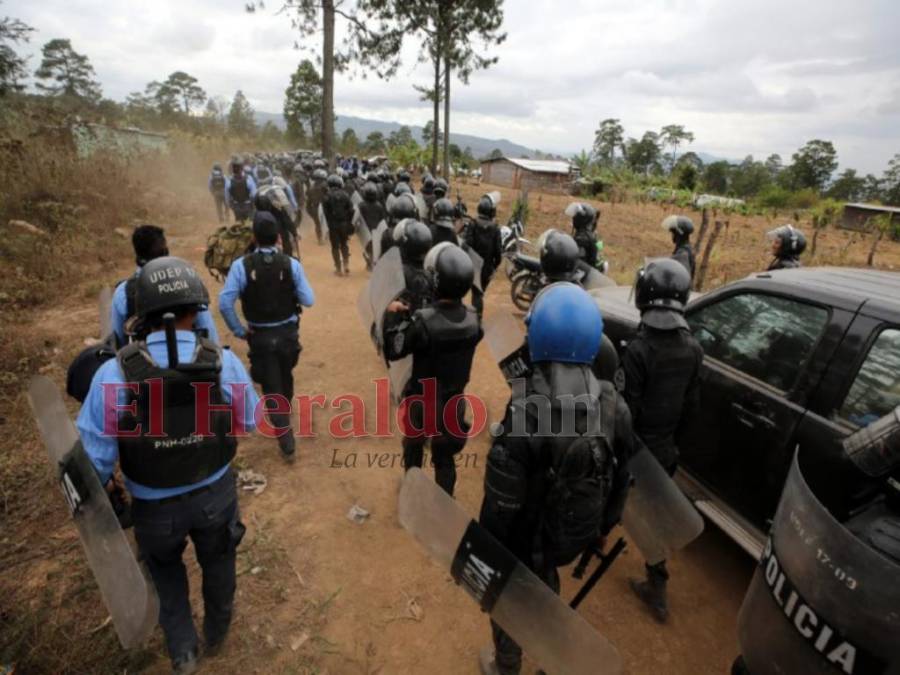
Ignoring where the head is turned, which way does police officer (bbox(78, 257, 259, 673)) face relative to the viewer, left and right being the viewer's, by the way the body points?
facing away from the viewer

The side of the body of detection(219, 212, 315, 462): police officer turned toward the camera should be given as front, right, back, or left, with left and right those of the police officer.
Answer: back

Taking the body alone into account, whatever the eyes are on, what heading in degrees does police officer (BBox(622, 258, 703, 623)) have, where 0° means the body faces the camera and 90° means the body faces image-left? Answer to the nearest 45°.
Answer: approximately 180°

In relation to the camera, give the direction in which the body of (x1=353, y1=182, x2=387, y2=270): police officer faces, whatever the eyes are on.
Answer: away from the camera

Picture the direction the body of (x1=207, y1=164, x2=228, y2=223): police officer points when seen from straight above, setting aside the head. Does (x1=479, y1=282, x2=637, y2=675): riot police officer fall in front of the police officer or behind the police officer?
behind

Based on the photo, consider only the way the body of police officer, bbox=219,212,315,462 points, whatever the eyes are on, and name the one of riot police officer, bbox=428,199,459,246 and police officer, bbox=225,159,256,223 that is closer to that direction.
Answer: the police officer

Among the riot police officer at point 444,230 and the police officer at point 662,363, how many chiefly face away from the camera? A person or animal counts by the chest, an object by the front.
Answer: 2

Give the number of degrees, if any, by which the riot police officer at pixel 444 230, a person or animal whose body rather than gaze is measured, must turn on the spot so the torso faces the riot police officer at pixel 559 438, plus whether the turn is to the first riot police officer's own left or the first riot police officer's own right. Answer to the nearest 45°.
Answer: approximately 180°

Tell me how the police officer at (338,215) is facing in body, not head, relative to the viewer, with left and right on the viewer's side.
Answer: facing away from the viewer

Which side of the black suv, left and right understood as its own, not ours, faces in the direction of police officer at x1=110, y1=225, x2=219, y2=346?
left
